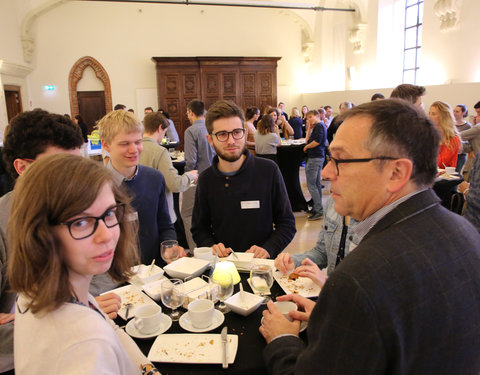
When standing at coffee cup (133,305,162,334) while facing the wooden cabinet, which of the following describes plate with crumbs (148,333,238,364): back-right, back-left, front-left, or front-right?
back-right

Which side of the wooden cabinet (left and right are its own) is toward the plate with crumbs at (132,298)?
front

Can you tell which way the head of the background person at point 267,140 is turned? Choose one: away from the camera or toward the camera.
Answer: away from the camera

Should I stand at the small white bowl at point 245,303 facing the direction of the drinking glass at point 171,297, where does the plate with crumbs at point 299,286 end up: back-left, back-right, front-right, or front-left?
back-right

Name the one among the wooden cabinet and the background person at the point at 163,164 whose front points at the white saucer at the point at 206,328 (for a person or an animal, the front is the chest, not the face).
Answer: the wooden cabinet

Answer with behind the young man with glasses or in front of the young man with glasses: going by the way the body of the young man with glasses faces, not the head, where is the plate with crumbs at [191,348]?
in front

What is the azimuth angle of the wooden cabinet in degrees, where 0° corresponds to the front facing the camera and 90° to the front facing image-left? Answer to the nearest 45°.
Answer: approximately 0°

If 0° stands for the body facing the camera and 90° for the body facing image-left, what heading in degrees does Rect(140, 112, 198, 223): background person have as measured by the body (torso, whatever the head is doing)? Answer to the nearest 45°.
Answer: approximately 225°
